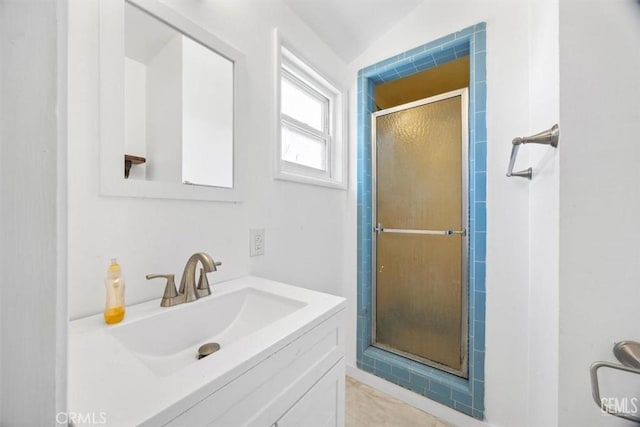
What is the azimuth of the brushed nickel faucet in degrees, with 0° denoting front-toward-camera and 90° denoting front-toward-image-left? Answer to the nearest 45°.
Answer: approximately 315°

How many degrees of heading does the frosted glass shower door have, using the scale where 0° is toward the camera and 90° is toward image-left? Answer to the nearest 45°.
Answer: approximately 45°

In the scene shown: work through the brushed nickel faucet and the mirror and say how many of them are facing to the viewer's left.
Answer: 0

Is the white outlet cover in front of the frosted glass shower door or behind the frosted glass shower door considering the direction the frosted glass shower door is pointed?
in front

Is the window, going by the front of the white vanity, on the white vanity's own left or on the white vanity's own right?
on the white vanity's own left

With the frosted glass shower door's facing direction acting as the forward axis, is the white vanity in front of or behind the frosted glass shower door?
in front

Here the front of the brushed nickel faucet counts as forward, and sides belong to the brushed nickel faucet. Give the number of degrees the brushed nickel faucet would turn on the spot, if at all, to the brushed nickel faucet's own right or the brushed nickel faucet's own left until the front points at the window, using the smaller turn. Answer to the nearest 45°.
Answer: approximately 90° to the brushed nickel faucet's own left

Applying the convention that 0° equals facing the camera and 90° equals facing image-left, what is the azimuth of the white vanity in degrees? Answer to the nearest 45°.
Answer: approximately 315°

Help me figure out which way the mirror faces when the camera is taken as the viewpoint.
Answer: facing the viewer and to the right of the viewer
